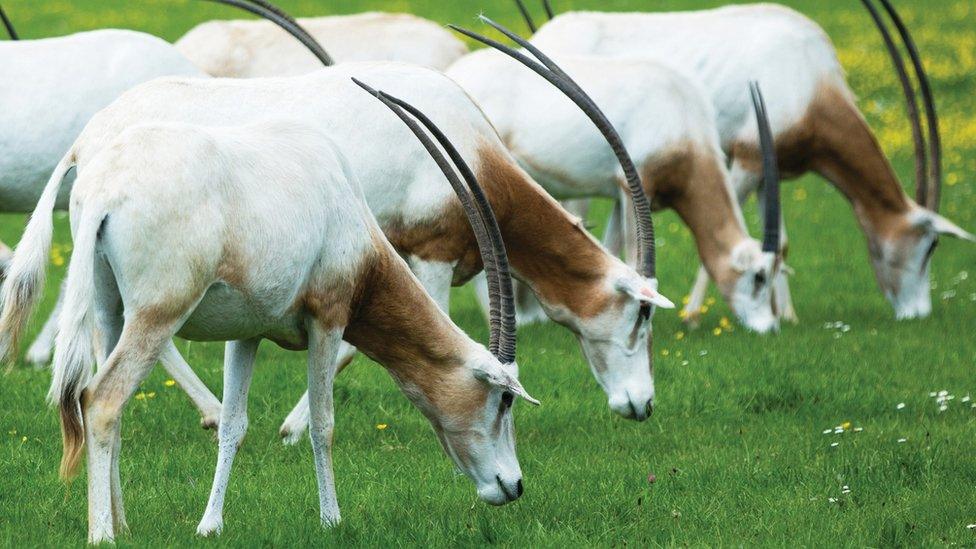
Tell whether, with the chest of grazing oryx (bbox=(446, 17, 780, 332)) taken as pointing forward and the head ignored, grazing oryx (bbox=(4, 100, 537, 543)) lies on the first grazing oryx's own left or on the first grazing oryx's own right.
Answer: on the first grazing oryx's own right

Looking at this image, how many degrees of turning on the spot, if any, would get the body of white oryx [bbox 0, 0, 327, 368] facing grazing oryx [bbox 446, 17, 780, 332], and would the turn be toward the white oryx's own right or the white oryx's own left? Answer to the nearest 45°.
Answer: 0° — it already faces it

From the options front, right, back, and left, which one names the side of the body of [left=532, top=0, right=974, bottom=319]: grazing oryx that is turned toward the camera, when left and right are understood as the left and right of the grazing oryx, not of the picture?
right

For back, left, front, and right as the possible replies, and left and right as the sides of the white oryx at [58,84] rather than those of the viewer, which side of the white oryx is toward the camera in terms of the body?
right

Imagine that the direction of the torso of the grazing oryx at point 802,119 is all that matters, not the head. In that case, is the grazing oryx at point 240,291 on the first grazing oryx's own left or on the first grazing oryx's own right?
on the first grazing oryx's own right

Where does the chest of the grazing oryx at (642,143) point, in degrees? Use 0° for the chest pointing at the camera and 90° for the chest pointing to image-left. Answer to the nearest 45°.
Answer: approximately 270°

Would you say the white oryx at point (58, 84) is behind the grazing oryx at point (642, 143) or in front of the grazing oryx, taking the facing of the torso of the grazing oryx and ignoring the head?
behind

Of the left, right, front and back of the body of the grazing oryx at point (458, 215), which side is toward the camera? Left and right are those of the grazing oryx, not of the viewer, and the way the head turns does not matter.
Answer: right
